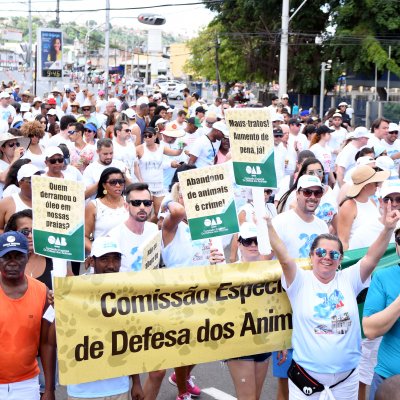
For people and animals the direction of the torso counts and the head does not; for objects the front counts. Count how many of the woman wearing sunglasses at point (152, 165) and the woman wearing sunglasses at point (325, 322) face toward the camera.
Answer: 2

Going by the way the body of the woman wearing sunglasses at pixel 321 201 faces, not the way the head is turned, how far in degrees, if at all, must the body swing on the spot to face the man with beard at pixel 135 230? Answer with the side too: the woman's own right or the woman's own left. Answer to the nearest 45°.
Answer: approximately 90° to the woman's own right

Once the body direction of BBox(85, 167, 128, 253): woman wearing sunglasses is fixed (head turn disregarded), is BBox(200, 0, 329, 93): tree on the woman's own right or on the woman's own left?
on the woman's own left

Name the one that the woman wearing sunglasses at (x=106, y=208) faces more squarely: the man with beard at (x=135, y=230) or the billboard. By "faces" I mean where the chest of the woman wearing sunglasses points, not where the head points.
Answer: the man with beard

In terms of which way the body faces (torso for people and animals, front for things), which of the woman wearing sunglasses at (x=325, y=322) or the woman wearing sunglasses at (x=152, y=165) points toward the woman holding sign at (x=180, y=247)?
the woman wearing sunglasses at (x=152, y=165)

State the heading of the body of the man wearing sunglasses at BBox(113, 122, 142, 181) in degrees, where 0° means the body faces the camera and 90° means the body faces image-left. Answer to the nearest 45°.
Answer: approximately 315°

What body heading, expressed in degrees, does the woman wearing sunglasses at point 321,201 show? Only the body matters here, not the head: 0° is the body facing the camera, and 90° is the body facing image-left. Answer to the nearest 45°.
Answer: approximately 315°

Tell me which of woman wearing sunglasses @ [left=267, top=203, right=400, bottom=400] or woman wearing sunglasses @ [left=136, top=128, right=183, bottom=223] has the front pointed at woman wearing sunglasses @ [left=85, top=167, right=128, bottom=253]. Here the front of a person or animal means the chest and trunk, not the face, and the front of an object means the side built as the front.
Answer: woman wearing sunglasses @ [left=136, top=128, right=183, bottom=223]

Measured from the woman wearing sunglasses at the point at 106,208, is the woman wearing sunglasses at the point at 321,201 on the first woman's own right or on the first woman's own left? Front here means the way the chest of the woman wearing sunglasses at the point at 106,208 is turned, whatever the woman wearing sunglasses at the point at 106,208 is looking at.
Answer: on the first woman's own left

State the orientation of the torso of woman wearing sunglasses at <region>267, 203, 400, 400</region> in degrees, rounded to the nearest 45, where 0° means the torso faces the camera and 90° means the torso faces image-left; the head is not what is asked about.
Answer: approximately 0°

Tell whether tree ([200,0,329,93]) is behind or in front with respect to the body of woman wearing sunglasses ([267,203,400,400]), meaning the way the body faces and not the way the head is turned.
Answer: behind
